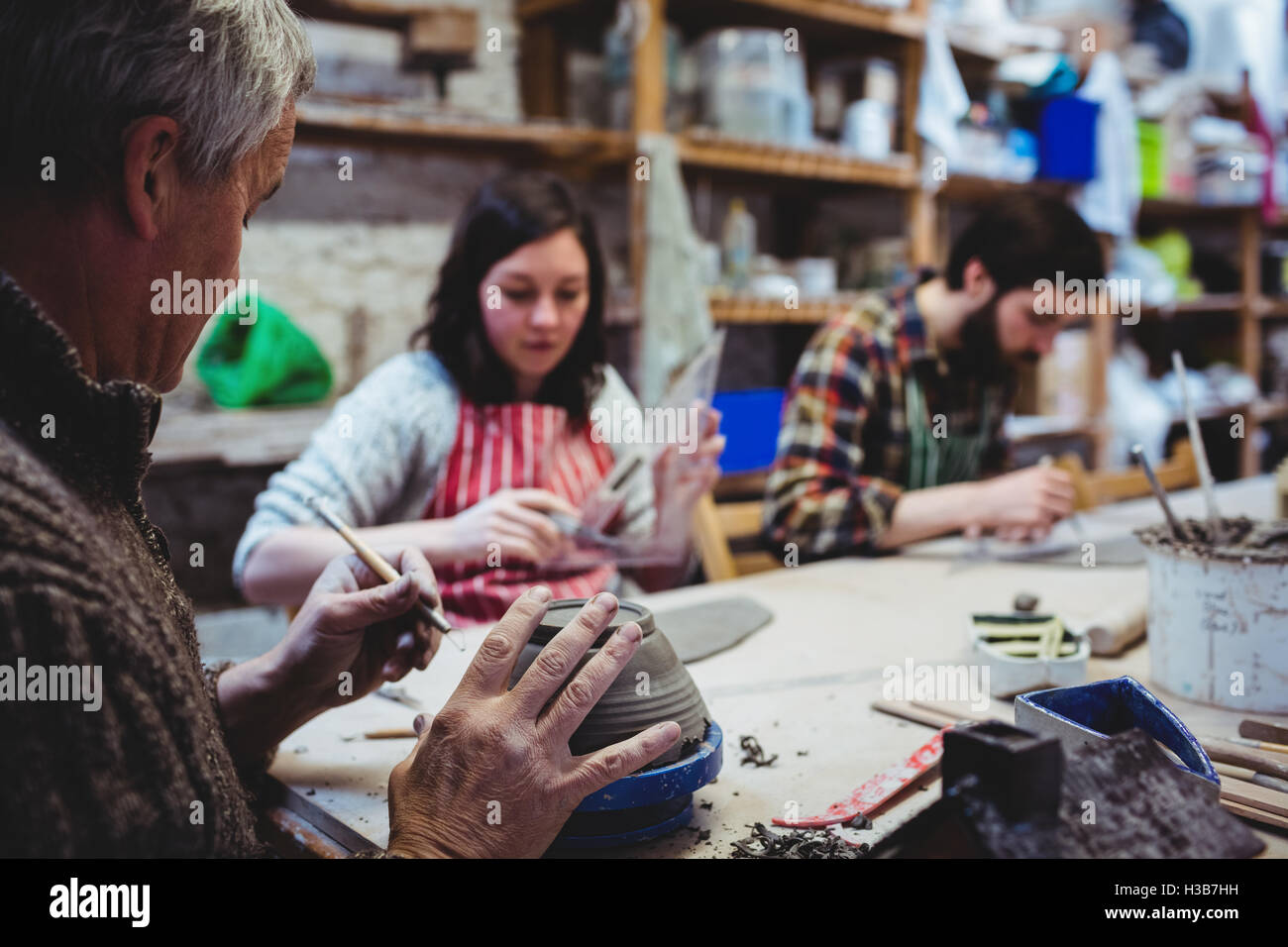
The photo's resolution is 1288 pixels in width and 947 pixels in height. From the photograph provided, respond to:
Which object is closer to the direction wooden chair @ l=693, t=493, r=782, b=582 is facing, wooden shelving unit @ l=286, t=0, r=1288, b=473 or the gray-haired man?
the gray-haired man

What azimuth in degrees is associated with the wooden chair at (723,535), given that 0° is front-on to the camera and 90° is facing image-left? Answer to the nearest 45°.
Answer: approximately 315°

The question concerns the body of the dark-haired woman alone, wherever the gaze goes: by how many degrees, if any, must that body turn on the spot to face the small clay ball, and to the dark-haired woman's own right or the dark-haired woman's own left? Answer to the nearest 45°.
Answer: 0° — they already face it

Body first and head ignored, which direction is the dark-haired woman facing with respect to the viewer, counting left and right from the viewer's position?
facing the viewer and to the right of the viewer

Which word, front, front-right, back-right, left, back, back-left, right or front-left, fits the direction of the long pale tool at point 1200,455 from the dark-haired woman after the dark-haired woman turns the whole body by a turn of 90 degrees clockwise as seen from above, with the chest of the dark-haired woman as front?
left

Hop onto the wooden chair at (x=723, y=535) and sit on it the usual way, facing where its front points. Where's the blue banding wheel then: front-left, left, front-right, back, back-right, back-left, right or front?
front-right

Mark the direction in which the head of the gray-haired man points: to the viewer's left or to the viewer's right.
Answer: to the viewer's right
